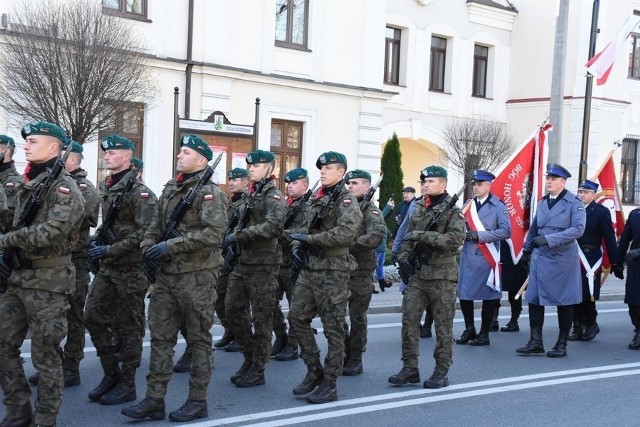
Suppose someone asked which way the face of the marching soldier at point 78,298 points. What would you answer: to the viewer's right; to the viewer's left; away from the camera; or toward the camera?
to the viewer's left

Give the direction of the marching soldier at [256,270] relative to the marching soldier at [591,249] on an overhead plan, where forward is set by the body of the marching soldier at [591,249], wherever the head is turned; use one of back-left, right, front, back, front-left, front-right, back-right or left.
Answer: front

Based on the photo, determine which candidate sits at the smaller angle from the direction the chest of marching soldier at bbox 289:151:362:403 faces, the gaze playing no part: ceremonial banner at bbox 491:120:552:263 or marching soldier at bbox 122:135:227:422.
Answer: the marching soldier

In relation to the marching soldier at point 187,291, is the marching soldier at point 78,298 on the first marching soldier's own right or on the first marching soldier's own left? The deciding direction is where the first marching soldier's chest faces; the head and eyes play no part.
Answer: on the first marching soldier's own right

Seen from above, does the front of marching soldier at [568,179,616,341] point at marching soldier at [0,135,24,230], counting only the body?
yes

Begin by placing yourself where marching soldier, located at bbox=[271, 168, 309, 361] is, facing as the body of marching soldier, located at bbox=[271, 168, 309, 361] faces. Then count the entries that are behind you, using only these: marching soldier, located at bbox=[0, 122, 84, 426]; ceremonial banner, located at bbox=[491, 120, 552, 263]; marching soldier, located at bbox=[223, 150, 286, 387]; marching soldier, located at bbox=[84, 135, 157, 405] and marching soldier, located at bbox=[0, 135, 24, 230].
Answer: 1

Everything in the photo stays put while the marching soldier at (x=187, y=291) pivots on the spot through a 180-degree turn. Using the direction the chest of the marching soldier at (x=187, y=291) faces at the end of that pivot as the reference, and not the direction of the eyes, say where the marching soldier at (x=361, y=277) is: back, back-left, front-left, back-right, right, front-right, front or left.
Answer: front

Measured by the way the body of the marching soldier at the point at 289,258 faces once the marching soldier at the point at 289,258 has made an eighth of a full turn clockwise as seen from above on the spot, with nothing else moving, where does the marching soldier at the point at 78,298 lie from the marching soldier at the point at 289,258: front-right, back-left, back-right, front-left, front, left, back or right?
front-left

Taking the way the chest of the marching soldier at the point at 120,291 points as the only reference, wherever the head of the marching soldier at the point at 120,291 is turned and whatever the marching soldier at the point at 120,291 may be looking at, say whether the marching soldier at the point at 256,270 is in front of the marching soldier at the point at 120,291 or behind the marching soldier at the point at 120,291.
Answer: behind

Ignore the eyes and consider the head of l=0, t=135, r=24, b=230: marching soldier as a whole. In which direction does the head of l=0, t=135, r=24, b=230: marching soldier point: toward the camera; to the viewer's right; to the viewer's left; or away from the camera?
to the viewer's left

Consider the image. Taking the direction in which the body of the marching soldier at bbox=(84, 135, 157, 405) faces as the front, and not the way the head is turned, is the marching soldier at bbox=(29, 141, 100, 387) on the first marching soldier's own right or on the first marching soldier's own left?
on the first marching soldier's own right

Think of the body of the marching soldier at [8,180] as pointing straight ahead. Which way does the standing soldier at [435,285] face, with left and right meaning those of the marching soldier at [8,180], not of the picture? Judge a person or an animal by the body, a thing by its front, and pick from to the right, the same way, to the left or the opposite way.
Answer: the same way

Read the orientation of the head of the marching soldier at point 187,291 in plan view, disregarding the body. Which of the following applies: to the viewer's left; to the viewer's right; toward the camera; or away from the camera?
to the viewer's left

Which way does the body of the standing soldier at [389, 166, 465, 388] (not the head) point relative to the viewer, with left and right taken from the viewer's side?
facing the viewer and to the left of the viewer

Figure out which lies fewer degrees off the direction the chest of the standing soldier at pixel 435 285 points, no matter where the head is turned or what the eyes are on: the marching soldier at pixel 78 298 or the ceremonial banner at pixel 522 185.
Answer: the marching soldier

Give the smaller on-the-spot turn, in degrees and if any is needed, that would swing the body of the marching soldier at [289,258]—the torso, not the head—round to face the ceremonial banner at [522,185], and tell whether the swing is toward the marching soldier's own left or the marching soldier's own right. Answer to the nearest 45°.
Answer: approximately 180°
